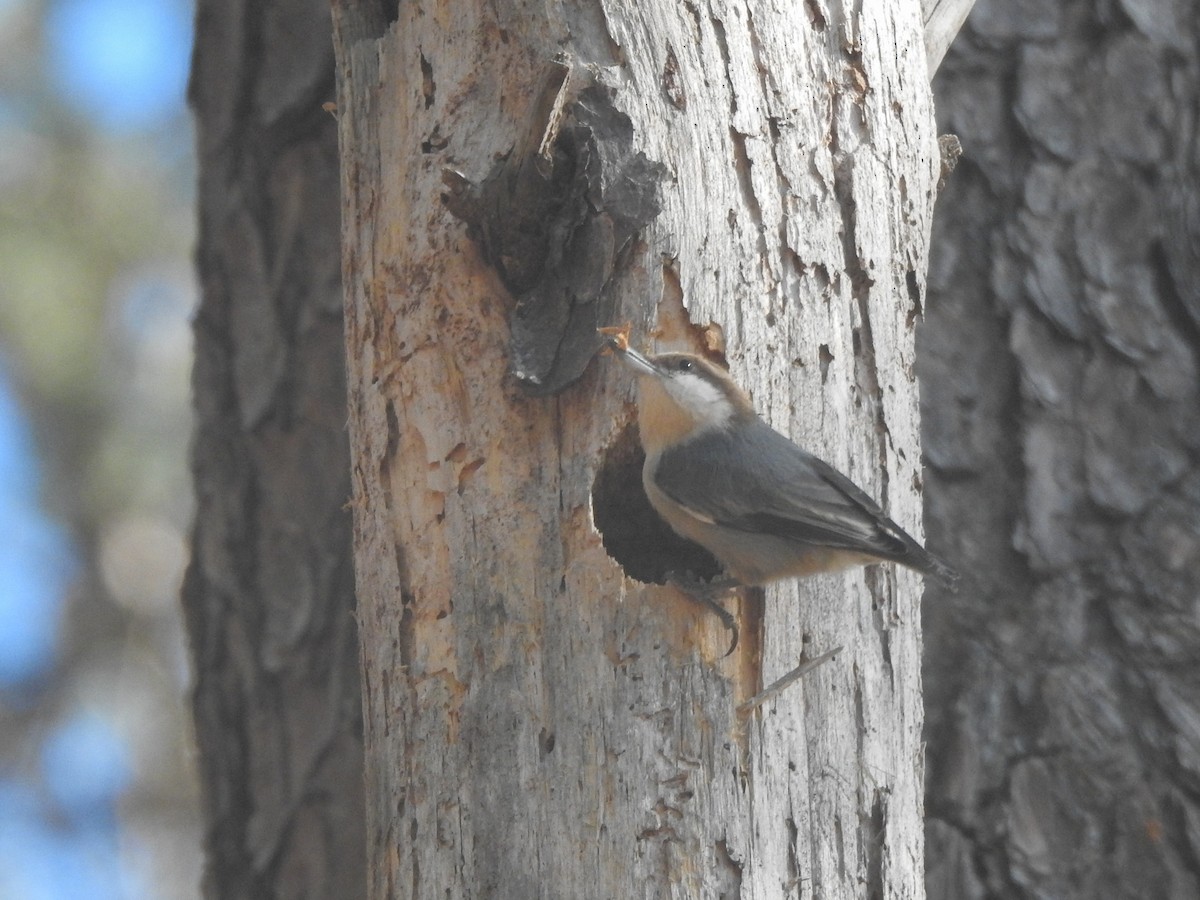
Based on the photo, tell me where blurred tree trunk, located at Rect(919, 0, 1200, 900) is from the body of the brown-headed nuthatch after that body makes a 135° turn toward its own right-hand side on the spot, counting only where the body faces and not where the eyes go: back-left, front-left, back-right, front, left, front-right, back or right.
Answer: front

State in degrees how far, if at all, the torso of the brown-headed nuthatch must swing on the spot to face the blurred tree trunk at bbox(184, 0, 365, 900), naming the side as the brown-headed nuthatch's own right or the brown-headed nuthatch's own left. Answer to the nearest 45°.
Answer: approximately 45° to the brown-headed nuthatch's own right

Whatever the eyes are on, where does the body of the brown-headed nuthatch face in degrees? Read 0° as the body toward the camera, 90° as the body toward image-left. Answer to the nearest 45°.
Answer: approximately 90°
